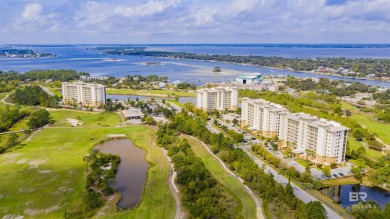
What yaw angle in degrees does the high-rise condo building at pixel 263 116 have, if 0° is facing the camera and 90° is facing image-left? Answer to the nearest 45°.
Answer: approximately 45°

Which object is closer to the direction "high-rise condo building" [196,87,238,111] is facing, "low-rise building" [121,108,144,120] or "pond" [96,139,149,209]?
the pond

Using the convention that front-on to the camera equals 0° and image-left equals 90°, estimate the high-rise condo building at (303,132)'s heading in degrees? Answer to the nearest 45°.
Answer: approximately 45°

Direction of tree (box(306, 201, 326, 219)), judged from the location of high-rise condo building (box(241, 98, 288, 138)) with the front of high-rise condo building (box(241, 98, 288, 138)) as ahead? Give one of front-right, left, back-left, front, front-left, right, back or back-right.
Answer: front-left

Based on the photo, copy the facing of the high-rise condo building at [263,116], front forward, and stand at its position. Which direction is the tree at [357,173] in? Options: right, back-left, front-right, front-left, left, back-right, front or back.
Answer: left

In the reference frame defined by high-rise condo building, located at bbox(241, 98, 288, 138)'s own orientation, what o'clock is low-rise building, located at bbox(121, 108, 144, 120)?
The low-rise building is roughly at 2 o'clock from the high-rise condo building.

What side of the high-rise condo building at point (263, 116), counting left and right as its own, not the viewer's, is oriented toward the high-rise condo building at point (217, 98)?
right

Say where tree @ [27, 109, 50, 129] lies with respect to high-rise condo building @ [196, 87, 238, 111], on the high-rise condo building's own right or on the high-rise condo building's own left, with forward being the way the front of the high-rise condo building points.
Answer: on the high-rise condo building's own right

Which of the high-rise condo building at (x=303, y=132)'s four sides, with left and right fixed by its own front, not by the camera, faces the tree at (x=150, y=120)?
right

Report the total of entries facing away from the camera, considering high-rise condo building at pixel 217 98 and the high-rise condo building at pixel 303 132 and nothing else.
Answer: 0
